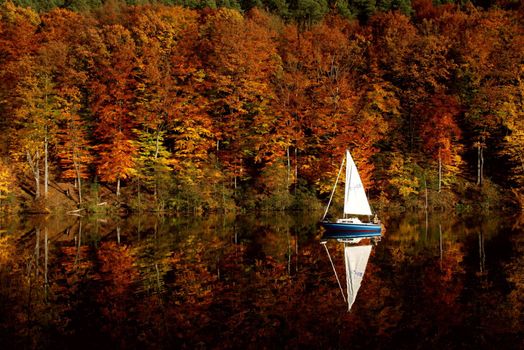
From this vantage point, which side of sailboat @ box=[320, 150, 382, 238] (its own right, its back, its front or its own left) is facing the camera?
left
